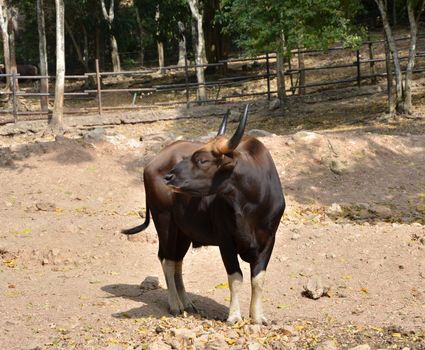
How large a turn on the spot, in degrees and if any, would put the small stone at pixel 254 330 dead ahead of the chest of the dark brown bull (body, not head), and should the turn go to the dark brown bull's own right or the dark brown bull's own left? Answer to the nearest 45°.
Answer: approximately 45° to the dark brown bull's own right

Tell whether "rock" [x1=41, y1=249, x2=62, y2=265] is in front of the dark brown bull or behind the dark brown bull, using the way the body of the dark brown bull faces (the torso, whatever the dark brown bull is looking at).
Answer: behind

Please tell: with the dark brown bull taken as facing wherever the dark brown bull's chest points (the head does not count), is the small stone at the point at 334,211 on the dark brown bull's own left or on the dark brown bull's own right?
on the dark brown bull's own left

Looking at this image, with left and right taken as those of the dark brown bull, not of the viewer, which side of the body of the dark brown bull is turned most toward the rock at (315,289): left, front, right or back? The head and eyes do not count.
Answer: left

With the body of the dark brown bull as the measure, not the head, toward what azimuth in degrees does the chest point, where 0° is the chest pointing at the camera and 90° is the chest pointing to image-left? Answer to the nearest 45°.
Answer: approximately 315°

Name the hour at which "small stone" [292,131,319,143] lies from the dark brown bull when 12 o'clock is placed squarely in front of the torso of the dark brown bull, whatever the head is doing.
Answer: The small stone is roughly at 8 o'clock from the dark brown bull.

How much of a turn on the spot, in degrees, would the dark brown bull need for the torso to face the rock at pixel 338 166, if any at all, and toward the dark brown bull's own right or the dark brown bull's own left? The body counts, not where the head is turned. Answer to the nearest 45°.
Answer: approximately 135° to the dark brown bull's own left

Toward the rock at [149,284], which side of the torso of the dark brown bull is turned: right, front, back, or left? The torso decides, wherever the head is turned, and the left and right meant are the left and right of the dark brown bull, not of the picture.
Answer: back

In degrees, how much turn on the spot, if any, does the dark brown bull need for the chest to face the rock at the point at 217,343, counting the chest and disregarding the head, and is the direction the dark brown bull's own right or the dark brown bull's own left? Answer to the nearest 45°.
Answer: approximately 45° to the dark brown bull's own right

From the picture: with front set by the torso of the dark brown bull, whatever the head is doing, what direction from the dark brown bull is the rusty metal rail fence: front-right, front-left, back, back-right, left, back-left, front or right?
back-left

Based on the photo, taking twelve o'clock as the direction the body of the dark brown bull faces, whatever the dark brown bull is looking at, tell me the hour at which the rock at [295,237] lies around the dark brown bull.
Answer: The rock is roughly at 8 o'clock from the dark brown bull.

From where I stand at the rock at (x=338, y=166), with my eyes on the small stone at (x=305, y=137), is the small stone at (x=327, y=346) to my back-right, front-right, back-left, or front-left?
back-left
